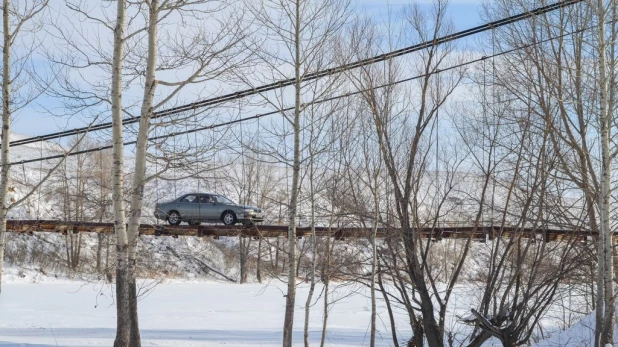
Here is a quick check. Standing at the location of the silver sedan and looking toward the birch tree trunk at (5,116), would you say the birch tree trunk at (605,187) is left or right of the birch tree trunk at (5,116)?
left

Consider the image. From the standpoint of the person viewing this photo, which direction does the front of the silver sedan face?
facing the viewer and to the right of the viewer

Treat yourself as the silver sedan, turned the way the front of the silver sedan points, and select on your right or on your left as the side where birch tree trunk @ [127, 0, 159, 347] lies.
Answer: on your right

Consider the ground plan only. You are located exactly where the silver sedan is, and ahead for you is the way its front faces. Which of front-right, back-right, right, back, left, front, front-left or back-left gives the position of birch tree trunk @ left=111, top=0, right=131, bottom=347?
front-right

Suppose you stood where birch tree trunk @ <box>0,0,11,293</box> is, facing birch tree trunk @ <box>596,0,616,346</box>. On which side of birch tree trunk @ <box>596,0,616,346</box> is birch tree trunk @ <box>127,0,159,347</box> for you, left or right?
right

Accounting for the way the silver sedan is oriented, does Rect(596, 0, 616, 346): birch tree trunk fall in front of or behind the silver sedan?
in front

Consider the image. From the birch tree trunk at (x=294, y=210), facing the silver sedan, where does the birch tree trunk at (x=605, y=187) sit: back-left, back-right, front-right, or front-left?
back-right

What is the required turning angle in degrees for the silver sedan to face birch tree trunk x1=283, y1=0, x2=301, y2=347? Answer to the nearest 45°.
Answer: approximately 45° to its right

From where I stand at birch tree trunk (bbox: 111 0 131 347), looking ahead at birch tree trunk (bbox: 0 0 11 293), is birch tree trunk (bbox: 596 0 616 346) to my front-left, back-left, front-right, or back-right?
back-right
